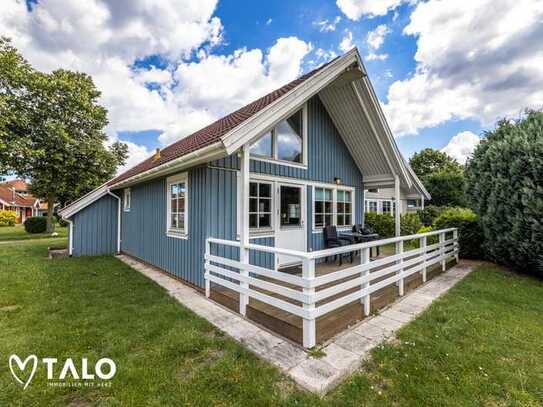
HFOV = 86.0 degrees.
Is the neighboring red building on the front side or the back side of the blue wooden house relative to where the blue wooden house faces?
on the back side

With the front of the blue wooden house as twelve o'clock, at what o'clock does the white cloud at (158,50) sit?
The white cloud is roughly at 6 o'clock from the blue wooden house.

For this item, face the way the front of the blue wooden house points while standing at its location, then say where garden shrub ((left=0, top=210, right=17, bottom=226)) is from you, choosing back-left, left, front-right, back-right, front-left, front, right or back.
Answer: back

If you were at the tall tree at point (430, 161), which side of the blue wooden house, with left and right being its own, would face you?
left

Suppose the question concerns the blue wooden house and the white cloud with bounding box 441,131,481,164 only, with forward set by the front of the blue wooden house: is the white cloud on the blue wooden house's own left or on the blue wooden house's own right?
on the blue wooden house's own left

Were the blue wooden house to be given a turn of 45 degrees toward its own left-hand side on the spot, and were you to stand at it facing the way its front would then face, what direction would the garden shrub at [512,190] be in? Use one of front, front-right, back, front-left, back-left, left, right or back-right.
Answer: front

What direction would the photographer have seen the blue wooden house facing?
facing the viewer and to the right of the viewer
